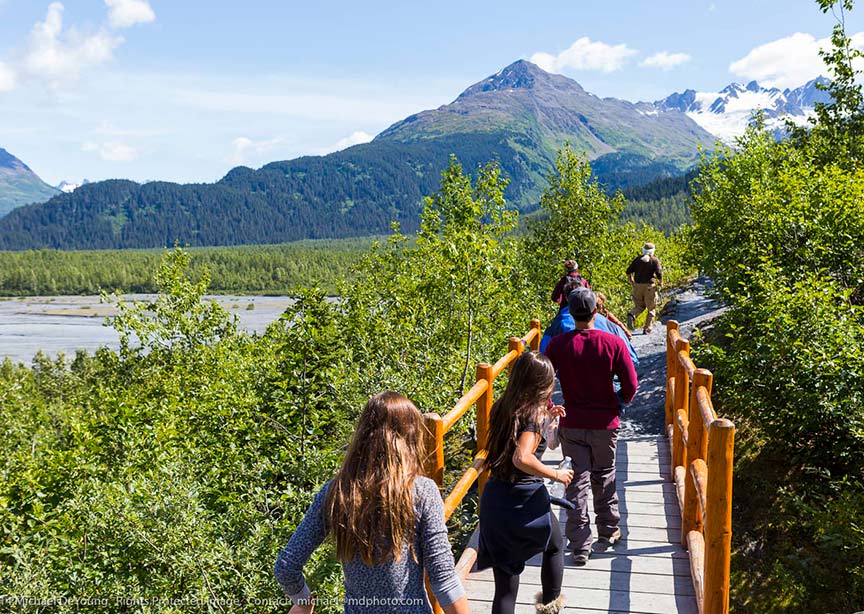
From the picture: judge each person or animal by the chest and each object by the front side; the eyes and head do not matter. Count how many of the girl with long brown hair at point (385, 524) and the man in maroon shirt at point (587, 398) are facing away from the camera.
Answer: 2

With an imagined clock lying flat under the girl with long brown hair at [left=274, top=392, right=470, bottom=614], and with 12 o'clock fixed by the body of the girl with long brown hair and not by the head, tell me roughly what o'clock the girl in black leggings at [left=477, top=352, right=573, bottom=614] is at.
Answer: The girl in black leggings is roughly at 1 o'clock from the girl with long brown hair.

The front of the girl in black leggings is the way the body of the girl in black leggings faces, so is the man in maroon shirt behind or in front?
in front

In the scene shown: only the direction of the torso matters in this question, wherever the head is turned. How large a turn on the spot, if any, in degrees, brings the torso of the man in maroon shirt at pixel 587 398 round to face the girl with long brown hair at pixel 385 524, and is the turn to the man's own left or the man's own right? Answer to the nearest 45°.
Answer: approximately 180°

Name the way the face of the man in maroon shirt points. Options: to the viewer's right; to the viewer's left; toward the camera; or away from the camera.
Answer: away from the camera

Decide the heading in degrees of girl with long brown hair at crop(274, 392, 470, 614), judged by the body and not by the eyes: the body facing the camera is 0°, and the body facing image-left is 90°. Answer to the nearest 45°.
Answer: approximately 180°

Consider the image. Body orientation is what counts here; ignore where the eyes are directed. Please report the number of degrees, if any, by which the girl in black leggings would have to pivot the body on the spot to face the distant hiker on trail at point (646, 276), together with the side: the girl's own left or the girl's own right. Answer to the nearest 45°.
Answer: approximately 45° to the girl's own left

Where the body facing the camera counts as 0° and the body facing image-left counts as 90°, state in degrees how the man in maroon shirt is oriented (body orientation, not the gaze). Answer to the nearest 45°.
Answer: approximately 180°

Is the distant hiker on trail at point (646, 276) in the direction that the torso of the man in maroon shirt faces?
yes

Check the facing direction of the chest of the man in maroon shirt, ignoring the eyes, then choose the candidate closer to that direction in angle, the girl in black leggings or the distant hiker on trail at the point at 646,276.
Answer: the distant hiker on trail
